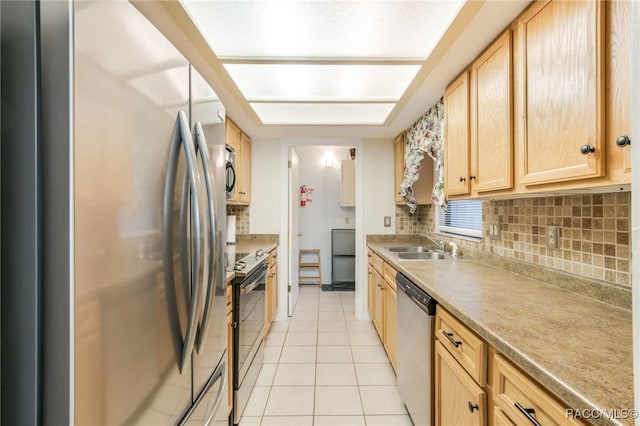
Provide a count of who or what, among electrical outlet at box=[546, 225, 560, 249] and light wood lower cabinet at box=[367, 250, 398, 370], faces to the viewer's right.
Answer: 0

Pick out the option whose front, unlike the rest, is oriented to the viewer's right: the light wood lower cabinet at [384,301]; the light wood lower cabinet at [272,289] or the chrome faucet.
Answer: the light wood lower cabinet at [272,289]

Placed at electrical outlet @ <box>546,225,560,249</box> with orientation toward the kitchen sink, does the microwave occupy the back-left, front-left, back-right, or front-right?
front-left

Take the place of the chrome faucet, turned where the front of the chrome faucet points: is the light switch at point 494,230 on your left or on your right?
on your left

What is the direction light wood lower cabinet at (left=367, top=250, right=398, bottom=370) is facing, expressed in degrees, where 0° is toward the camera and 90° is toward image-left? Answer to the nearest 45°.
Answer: approximately 90°

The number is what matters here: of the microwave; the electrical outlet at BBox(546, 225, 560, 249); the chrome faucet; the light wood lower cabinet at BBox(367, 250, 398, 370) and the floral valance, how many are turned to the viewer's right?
1

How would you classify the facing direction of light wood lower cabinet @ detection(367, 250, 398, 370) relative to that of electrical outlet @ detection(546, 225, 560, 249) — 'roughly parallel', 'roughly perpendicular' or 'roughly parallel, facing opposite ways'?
roughly parallel

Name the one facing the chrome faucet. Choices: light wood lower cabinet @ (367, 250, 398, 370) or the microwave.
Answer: the microwave

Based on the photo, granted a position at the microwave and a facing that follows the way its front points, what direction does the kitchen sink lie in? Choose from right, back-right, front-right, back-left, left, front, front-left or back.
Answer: front

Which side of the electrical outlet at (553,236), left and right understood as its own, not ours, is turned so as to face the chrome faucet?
right

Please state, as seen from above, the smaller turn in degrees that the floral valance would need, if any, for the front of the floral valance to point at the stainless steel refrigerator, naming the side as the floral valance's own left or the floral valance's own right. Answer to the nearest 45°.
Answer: approximately 90° to the floral valance's own left

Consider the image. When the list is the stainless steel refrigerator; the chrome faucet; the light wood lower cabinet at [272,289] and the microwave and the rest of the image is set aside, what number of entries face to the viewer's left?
1

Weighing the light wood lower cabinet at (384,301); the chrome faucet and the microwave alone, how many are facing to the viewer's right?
1

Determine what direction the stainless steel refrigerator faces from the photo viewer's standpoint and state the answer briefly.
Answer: facing the viewer and to the right of the viewer

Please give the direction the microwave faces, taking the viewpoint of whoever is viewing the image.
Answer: facing to the right of the viewer

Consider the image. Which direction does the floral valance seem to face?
to the viewer's left
